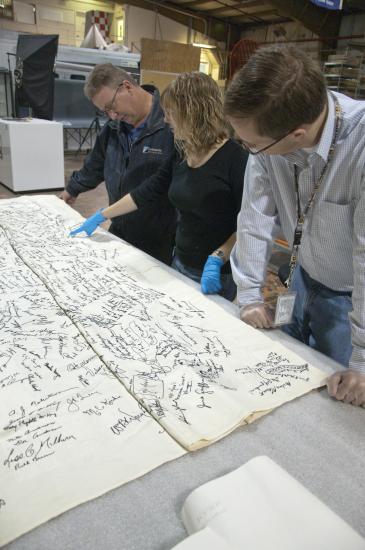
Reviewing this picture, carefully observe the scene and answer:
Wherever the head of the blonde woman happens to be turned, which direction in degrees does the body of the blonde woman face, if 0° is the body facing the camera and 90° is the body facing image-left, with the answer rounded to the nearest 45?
approximately 45°

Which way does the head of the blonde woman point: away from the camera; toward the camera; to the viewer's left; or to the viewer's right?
to the viewer's left

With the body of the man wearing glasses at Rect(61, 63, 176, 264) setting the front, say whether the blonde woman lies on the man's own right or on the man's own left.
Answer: on the man's own left

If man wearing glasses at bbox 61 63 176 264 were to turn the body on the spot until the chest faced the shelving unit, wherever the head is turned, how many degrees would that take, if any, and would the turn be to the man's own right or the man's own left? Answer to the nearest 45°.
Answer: approximately 180°

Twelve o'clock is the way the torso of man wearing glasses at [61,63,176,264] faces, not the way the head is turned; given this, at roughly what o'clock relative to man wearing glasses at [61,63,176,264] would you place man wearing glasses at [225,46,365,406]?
man wearing glasses at [225,46,365,406] is roughly at 10 o'clock from man wearing glasses at [61,63,176,264].
